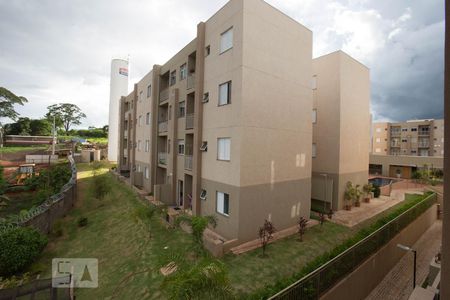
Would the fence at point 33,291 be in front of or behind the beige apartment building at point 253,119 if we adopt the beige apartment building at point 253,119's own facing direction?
in front

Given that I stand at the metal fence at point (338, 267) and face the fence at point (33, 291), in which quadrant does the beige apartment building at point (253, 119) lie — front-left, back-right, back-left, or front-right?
front-right

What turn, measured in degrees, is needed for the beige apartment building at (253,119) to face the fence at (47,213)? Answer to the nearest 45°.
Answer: approximately 45° to its right

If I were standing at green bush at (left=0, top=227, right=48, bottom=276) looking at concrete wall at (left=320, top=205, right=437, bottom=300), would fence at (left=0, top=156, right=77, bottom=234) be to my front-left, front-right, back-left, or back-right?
back-left

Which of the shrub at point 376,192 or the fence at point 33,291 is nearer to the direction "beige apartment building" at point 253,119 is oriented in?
the fence

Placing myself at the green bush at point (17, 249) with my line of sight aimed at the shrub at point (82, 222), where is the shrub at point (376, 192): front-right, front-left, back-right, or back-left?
front-right

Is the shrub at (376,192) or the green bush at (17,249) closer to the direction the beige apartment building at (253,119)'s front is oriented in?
the green bush

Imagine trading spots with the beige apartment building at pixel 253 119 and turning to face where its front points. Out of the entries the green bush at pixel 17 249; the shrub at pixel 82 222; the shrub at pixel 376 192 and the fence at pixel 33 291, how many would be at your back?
1

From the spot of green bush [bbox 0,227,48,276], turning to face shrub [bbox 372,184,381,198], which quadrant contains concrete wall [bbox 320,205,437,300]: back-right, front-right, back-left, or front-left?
front-right

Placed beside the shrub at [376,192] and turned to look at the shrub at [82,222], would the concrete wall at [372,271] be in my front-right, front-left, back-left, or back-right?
front-left

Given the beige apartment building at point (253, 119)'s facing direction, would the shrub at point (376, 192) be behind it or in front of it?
behind

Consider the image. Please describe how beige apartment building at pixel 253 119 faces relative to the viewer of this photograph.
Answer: facing the viewer and to the left of the viewer

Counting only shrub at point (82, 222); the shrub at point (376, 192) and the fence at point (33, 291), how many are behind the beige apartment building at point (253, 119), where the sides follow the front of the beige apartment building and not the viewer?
1
